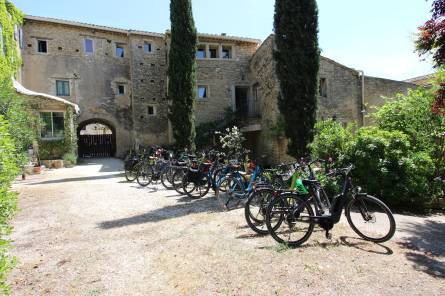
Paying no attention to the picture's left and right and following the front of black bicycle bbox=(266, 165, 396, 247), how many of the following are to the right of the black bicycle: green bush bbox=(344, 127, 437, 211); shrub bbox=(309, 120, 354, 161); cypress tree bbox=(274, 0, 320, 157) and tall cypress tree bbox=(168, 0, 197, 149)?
0

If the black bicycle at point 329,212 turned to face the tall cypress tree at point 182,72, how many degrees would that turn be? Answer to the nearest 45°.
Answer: approximately 135° to its left

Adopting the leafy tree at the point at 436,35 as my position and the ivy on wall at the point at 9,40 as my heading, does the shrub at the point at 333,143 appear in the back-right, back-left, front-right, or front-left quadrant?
front-right

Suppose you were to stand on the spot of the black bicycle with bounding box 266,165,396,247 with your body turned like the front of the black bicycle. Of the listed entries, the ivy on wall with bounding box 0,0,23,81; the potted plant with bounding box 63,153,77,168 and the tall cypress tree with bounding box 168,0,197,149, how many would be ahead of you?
0

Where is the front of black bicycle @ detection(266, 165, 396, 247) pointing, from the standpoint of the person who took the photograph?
facing to the right of the viewer

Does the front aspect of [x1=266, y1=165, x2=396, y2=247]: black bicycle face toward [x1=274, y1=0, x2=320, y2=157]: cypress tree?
no

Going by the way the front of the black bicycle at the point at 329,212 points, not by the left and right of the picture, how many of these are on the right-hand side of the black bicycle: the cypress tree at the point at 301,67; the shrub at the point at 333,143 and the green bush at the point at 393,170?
0

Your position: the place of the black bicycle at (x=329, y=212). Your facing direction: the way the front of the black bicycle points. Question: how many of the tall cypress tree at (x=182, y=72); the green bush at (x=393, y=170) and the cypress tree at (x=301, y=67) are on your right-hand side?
0

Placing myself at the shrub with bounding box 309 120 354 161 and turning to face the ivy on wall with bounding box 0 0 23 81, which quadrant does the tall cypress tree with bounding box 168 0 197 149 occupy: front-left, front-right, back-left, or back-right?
front-right

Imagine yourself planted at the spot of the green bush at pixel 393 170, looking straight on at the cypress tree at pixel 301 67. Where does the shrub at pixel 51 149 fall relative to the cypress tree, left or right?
left

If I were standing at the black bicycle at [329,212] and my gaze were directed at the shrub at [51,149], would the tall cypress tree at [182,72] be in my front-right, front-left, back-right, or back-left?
front-right

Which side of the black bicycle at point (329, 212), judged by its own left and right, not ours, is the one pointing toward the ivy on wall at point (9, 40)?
back

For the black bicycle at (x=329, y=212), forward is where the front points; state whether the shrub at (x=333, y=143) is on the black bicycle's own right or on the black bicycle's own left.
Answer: on the black bicycle's own left

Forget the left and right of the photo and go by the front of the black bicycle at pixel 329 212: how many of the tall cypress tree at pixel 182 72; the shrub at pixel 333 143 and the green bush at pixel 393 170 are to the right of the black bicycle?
0
